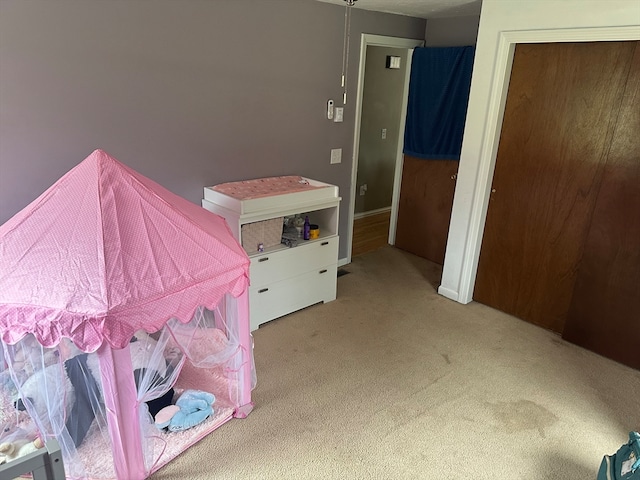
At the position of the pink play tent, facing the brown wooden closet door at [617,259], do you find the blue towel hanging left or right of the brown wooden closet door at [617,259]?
left

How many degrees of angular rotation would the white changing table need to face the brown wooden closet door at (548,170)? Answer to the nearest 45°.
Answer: approximately 45° to its left

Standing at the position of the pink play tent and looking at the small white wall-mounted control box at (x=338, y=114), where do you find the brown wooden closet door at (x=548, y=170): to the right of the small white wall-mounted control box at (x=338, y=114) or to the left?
right

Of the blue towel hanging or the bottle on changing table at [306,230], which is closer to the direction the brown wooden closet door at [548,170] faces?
the bottle on changing table

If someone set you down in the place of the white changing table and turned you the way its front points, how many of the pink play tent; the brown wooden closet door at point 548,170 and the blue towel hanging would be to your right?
1

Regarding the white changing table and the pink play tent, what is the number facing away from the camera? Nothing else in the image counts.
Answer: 0

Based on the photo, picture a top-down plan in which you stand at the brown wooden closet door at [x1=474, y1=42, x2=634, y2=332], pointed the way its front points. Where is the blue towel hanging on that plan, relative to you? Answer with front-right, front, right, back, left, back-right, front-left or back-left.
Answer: right

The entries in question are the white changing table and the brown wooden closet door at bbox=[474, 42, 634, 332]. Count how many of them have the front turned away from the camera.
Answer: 0

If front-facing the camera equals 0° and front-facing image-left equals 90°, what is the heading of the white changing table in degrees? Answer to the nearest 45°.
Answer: approximately 315°

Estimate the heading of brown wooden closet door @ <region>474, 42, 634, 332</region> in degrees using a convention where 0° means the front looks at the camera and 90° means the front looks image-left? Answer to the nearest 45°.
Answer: approximately 45°
